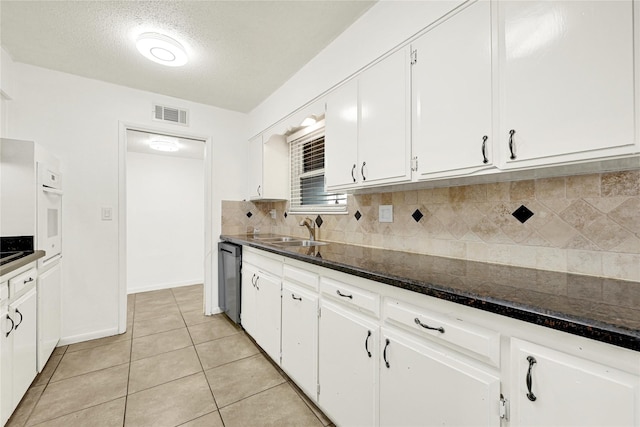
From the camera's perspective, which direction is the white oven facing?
to the viewer's right

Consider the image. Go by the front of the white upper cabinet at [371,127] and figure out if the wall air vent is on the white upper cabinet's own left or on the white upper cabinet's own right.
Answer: on the white upper cabinet's own right

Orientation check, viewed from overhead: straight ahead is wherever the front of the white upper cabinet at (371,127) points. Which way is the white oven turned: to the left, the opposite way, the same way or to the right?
the opposite way

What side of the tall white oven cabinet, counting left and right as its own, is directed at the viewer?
right

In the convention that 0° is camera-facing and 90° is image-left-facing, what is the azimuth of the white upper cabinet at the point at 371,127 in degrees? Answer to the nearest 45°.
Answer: approximately 45°
